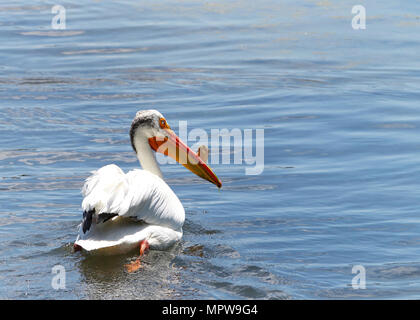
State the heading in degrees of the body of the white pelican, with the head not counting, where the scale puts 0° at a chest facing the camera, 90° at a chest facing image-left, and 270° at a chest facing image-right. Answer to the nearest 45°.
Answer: approximately 225°
